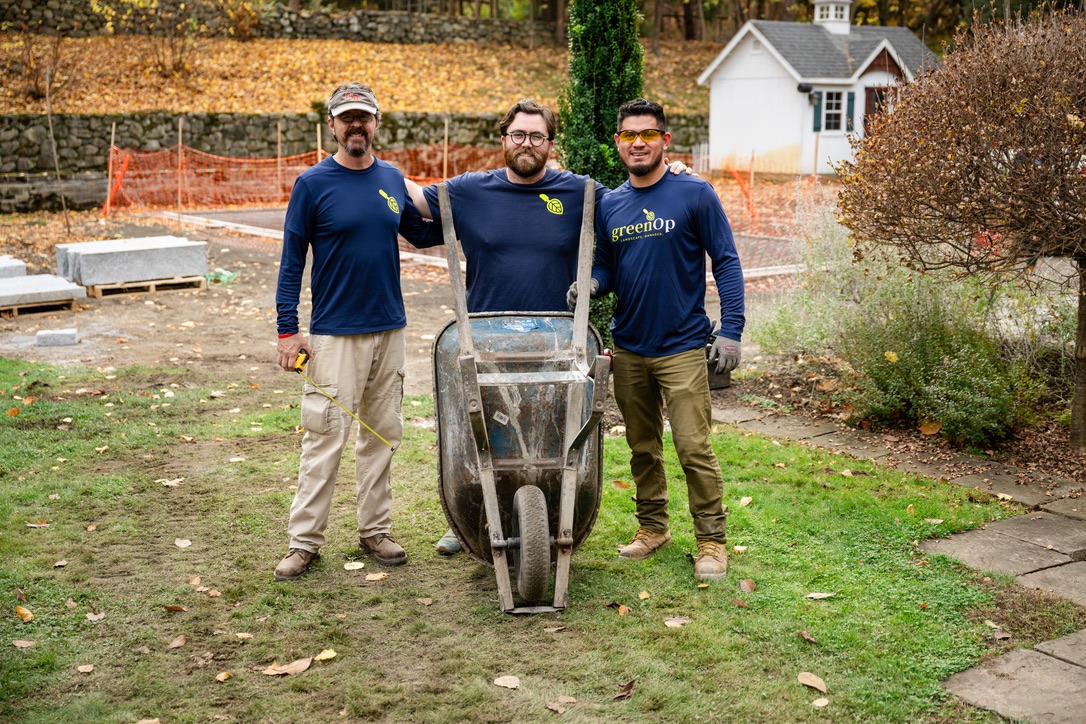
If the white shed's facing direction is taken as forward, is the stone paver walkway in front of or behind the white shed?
in front

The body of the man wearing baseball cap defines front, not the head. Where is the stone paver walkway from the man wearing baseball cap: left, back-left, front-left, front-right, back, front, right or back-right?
left

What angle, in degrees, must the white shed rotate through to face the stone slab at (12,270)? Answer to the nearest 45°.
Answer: approximately 45° to its right

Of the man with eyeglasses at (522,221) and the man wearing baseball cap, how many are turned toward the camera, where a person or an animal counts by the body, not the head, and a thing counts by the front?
2

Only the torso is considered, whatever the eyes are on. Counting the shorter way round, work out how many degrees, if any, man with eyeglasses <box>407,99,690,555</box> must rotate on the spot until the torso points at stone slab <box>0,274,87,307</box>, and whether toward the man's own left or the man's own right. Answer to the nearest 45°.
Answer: approximately 135° to the man's own right

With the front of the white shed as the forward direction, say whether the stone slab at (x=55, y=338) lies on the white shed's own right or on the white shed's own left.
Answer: on the white shed's own right

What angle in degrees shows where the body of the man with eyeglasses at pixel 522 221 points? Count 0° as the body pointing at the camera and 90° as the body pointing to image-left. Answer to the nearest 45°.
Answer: approximately 0°

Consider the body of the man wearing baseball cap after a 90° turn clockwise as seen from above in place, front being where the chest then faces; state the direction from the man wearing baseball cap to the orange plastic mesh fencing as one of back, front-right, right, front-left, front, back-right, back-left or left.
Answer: right

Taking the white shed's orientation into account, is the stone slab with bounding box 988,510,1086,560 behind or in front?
in front
